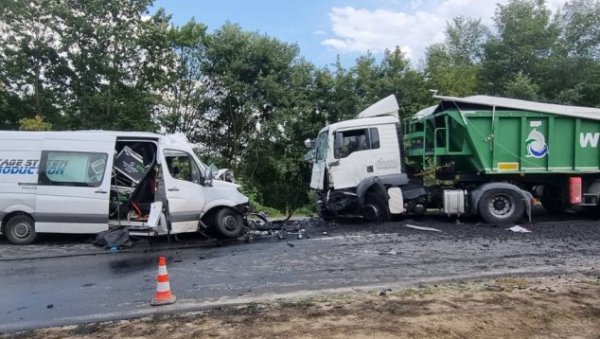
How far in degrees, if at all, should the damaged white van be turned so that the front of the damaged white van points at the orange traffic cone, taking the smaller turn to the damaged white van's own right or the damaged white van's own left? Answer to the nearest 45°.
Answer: approximately 90° to the damaged white van's own right

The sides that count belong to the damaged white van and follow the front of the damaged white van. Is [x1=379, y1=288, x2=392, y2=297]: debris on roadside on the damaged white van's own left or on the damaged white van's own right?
on the damaged white van's own right

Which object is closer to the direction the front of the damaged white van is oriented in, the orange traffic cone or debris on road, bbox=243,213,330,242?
the debris on road

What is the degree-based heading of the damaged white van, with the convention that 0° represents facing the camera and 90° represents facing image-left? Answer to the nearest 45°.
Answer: approximately 270°

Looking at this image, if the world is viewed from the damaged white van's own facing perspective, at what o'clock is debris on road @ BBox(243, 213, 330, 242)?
The debris on road is roughly at 12 o'clock from the damaged white van.

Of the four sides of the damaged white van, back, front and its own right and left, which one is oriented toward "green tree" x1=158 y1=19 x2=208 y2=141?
left

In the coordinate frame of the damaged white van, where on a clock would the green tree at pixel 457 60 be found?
The green tree is roughly at 11 o'clock from the damaged white van.

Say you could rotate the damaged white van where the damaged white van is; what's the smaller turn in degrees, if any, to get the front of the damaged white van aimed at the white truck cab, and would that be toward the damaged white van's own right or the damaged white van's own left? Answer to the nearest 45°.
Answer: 0° — it already faces it

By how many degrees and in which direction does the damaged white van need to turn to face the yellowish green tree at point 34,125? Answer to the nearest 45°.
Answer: approximately 90° to its left
